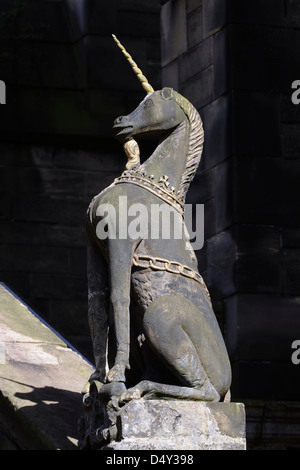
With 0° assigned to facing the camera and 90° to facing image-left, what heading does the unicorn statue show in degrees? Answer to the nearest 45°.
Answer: approximately 90°
